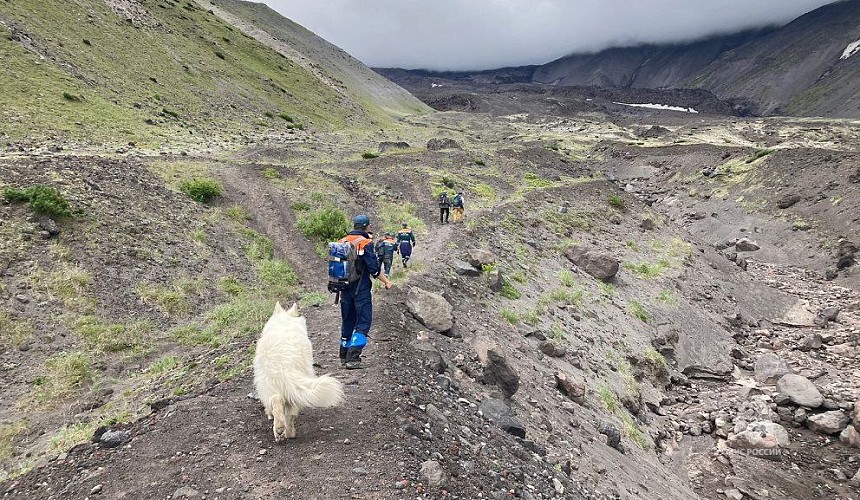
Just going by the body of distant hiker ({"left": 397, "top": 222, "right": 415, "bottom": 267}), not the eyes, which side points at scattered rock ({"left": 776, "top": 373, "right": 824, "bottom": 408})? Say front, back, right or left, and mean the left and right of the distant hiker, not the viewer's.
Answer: right

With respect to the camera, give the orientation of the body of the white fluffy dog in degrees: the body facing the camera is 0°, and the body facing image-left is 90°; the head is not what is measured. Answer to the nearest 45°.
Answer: approximately 180°

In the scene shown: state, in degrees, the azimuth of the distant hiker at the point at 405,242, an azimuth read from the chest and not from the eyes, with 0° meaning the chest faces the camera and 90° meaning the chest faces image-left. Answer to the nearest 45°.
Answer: approximately 180°

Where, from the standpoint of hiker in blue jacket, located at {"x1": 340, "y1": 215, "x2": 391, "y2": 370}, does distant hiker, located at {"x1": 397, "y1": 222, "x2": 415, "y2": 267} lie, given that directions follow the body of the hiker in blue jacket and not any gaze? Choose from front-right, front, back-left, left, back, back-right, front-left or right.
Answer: front-left

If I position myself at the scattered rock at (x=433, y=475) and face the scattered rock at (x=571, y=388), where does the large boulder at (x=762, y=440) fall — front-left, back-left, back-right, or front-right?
front-right

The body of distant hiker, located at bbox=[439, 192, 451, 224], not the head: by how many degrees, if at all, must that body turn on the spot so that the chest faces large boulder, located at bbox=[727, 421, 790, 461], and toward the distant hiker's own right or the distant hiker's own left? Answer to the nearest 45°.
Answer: approximately 135° to the distant hiker's own right

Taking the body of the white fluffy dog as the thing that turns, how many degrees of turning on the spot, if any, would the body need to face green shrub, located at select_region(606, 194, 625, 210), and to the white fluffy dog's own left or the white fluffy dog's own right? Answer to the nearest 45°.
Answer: approximately 45° to the white fluffy dog's own right

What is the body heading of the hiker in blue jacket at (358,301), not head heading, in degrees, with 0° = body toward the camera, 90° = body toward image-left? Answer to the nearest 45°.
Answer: approximately 225°

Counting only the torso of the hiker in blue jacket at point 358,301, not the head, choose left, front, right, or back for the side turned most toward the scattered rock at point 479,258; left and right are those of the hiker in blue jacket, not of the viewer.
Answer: front

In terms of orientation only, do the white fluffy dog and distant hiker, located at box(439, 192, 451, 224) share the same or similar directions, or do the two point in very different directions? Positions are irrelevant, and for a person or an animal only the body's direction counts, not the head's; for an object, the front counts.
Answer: same or similar directions

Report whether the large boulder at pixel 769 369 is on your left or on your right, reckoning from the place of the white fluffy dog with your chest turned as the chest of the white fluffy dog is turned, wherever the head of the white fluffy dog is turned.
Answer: on your right

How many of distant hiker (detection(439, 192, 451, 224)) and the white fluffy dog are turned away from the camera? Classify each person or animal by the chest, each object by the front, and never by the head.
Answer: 2

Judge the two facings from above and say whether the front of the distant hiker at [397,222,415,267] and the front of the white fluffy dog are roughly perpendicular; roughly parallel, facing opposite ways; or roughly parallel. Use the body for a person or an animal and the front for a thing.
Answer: roughly parallel

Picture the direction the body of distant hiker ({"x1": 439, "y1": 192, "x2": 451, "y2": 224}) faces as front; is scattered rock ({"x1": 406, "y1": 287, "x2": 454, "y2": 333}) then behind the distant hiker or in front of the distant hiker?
behind

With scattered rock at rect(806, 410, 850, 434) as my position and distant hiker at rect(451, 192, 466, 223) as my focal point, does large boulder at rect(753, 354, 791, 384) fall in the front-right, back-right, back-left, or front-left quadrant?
front-right

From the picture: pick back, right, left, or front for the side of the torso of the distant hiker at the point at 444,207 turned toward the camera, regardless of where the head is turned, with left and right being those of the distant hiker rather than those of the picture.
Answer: back
